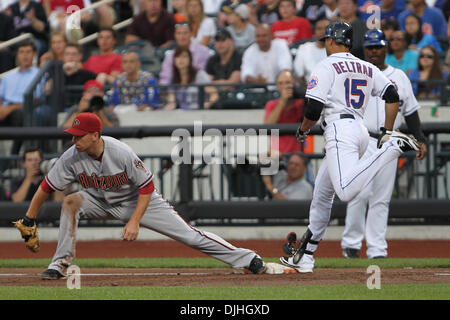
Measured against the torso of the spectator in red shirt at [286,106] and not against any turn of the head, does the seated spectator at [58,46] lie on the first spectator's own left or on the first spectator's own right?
on the first spectator's own right

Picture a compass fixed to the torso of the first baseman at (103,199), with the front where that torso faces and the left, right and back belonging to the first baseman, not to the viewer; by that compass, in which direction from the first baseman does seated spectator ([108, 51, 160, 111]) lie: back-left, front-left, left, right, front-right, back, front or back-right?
back-right

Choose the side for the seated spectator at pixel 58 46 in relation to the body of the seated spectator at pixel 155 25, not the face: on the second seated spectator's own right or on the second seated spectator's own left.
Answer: on the second seated spectator's own right

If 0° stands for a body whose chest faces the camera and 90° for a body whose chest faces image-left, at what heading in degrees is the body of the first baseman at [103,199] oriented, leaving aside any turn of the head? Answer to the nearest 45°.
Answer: approximately 45°

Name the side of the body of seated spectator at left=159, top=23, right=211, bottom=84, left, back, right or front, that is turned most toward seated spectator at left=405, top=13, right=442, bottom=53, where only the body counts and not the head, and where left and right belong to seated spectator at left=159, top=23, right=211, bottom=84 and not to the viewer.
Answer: left

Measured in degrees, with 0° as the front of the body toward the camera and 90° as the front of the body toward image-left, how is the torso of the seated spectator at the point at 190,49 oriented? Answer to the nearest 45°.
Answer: approximately 0°
